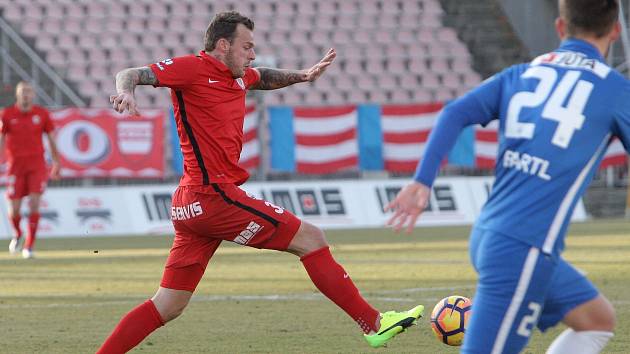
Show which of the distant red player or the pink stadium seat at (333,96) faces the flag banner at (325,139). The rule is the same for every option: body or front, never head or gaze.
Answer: the pink stadium seat

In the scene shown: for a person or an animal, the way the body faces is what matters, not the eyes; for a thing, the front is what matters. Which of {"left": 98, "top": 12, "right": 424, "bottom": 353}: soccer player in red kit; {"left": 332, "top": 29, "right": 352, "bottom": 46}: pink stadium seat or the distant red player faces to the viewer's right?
the soccer player in red kit

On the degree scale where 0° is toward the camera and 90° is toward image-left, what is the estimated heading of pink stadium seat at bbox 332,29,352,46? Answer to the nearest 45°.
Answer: approximately 0°

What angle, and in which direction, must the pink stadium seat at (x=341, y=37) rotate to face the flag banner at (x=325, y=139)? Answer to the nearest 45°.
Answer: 0° — it already faces it

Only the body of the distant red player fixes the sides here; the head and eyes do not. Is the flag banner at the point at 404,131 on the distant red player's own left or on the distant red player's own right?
on the distant red player's own left

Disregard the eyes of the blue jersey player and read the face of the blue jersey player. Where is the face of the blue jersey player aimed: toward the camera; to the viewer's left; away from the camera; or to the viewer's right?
away from the camera

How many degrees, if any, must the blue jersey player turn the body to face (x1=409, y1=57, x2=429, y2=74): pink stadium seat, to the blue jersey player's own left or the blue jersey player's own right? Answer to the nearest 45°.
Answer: approximately 45° to the blue jersey player's own left

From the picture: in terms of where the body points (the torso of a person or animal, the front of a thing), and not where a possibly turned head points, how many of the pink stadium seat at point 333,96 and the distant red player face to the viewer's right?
0

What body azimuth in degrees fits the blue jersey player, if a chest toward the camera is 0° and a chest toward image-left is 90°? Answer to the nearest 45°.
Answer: approximately 225°

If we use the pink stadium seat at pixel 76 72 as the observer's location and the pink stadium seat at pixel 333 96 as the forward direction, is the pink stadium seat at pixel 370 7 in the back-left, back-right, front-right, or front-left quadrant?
front-left

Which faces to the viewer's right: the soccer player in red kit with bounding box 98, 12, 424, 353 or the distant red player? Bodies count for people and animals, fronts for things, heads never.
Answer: the soccer player in red kit

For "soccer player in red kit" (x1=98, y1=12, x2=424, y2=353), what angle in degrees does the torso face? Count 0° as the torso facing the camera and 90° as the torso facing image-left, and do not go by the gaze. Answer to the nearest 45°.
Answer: approximately 270°

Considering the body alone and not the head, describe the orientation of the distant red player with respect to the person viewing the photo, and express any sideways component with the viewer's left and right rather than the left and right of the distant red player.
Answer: facing the viewer
